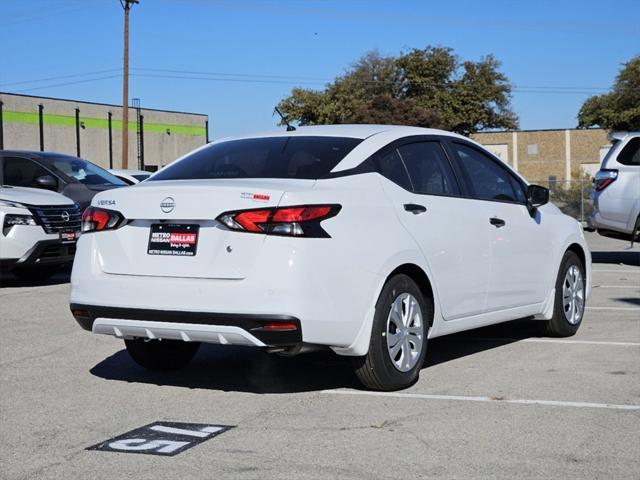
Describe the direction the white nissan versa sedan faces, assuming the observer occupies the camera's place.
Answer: facing away from the viewer and to the right of the viewer

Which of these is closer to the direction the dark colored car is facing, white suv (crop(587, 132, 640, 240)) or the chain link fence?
the white suv

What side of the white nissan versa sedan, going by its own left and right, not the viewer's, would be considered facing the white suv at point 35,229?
left

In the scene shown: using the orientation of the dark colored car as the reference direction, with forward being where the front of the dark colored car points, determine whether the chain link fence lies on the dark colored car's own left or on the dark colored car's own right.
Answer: on the dark colored car's own left

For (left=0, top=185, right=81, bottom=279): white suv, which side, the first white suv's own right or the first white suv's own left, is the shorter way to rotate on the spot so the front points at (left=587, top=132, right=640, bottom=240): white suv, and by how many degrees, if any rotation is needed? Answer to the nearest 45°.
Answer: approximately 45° to the first white suv's own left

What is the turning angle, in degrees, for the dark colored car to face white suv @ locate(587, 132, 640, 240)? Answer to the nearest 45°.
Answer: approximately 45° to its left

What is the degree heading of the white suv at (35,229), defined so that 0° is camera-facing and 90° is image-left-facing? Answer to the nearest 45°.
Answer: approximately 315°

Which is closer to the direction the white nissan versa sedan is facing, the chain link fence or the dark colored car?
the chain link fence

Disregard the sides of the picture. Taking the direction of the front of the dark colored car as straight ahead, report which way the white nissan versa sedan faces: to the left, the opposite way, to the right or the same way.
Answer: to the left
